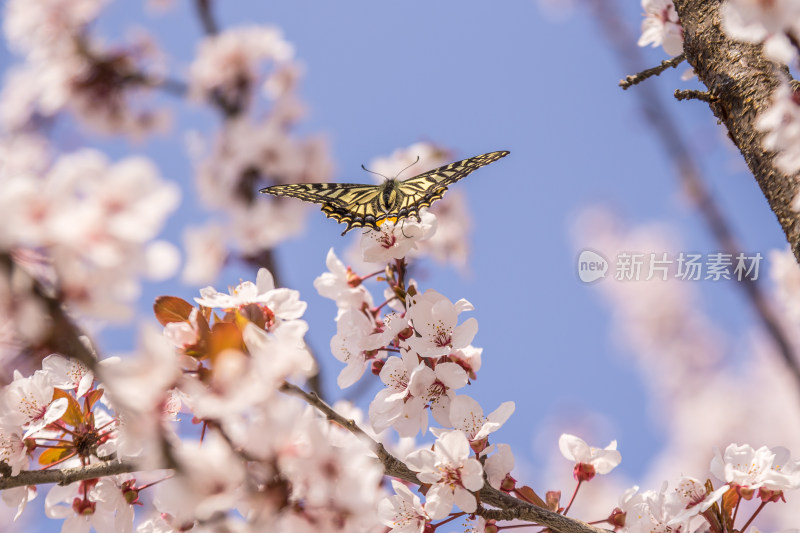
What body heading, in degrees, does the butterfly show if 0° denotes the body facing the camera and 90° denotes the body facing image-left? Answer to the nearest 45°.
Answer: approximately 180°

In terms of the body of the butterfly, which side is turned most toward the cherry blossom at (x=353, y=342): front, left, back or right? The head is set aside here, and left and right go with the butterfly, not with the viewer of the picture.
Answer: back

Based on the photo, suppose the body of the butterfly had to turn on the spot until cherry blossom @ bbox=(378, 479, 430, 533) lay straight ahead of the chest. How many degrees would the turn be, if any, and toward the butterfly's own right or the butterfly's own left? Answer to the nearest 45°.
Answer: approximately 180°

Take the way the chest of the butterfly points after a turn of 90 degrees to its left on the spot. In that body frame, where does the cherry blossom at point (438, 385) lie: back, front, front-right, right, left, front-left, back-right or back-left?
left

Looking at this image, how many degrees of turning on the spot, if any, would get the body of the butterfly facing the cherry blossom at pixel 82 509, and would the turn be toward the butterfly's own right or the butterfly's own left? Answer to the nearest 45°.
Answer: approximately 135° to the butterfly's own left

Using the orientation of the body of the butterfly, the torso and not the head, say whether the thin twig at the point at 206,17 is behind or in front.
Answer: in front

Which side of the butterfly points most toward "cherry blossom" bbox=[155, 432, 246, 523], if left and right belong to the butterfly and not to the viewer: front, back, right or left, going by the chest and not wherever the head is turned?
back

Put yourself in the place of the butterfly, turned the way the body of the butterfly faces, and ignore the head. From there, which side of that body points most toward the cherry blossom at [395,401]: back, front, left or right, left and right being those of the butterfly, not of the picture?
back

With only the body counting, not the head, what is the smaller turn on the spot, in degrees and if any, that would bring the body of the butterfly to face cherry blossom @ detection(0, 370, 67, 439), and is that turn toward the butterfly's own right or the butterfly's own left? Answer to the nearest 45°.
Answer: approximately 135° to the butterfly's own left
